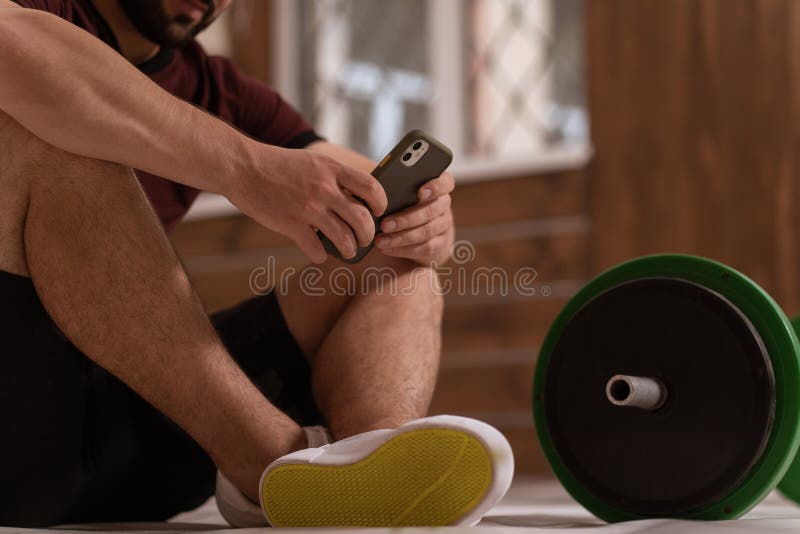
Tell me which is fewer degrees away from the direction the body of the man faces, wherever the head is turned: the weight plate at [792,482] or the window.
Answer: the weight plate

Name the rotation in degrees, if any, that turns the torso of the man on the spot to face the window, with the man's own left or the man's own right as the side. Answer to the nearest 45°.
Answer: approximately 135° to the man's own left

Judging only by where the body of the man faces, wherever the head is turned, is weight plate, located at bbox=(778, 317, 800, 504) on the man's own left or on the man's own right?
on the man's own left

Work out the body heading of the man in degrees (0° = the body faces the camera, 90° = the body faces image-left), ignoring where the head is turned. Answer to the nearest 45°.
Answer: approximately 315°
